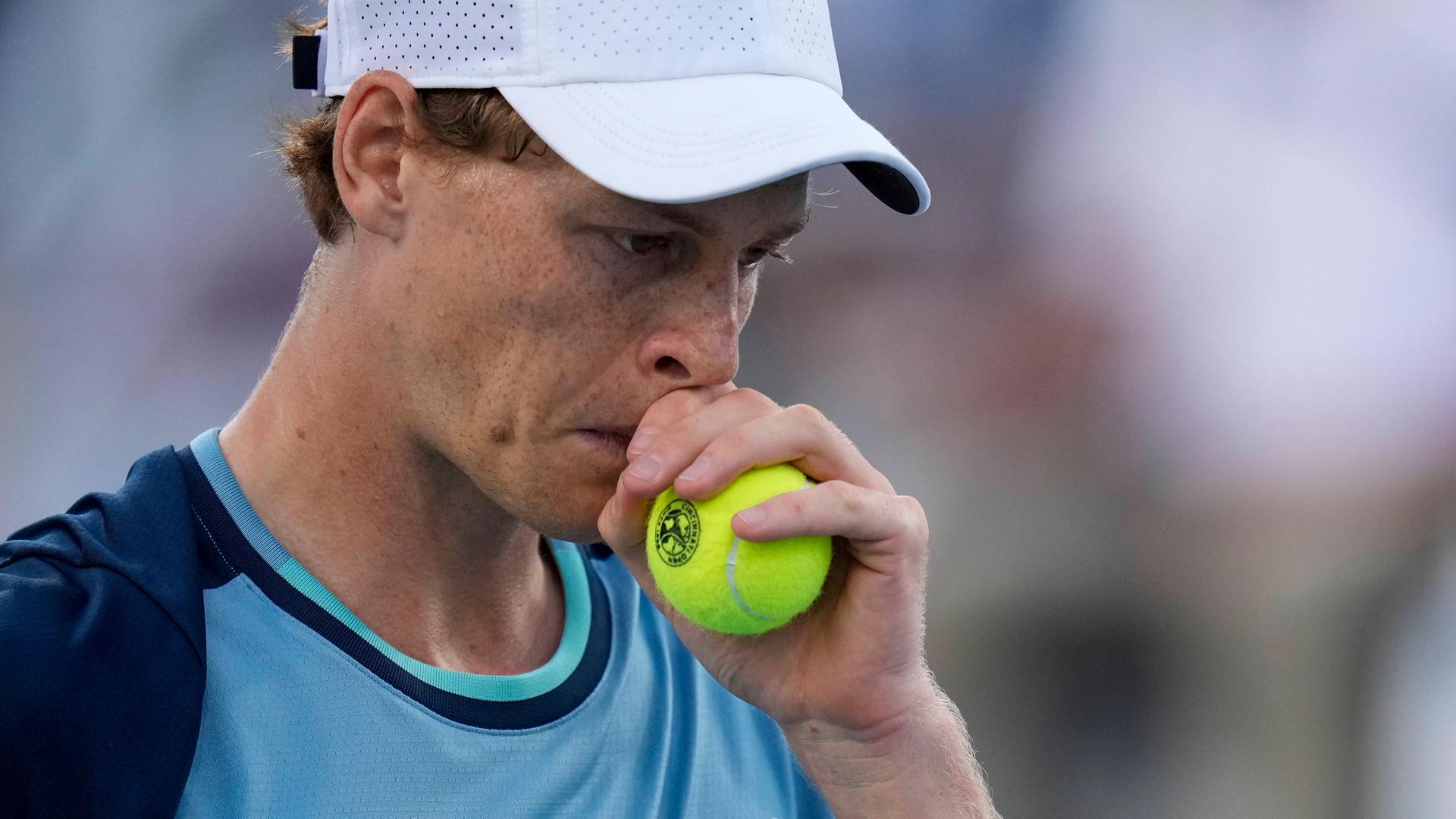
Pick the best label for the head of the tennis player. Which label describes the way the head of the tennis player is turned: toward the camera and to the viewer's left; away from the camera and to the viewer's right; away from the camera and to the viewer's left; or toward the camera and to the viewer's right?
toward the camera and to the viewer's right

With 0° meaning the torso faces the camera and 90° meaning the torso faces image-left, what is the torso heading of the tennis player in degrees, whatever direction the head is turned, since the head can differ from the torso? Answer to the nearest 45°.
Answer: approximately 315°
